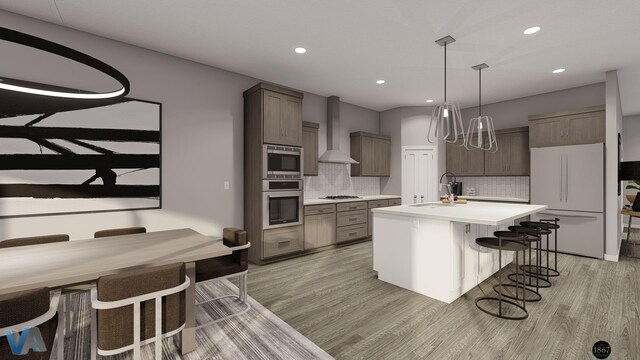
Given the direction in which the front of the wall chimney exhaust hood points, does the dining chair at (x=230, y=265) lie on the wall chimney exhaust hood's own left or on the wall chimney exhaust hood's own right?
on the wall chimney exhaust hood's own right

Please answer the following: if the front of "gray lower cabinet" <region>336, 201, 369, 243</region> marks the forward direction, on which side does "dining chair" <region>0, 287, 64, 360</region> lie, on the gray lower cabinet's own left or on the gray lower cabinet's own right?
on the gray lower cabinet's own right

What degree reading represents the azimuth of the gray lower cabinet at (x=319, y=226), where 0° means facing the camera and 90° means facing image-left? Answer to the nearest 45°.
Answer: approximately 315°

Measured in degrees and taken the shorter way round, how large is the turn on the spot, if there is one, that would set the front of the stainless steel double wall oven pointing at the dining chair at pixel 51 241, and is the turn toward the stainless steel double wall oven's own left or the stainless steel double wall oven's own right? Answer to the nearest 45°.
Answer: approximately 90° to the stainless steel double wall oven's own right

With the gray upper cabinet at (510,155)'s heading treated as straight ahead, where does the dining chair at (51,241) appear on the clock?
The dining chair is roughly at 1 o'clock from the gray upper cabinet.

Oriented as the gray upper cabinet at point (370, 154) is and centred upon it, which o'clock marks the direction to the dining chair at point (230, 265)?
The dining chair is roughly at 2 o'clock from the gray upper cabinet.
